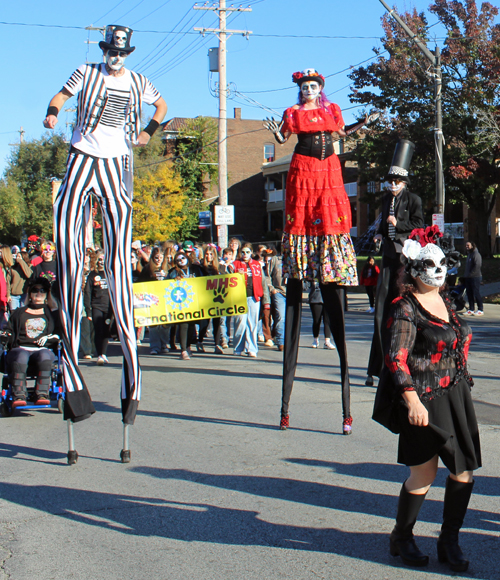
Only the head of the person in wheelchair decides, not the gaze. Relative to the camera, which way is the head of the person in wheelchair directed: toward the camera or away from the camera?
toward the camera

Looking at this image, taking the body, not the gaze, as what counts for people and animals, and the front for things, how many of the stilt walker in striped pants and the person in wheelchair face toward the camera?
2

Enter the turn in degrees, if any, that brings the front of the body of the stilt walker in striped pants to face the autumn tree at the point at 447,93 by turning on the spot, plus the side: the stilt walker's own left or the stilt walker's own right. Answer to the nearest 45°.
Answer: approximately 135° to the stilt walker's own left

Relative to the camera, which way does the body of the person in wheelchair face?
toward the camera

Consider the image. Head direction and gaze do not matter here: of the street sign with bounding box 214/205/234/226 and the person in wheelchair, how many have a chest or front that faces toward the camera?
2

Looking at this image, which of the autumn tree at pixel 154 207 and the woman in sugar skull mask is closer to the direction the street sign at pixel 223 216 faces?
the woman in sugar skull mask

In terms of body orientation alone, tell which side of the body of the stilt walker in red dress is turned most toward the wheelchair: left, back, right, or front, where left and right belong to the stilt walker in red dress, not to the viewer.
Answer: right

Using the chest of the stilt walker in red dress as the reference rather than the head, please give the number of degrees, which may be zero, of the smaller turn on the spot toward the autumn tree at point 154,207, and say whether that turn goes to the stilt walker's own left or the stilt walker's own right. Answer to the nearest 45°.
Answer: approximately 180°

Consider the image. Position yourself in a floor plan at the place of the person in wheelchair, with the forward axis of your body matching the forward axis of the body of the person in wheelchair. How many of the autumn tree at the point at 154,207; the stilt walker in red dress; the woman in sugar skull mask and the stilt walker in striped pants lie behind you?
1

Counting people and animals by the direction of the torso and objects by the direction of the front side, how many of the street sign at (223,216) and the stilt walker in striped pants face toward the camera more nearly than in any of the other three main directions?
2

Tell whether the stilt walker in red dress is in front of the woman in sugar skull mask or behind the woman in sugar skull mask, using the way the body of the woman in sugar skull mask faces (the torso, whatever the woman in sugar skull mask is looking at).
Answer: behind
